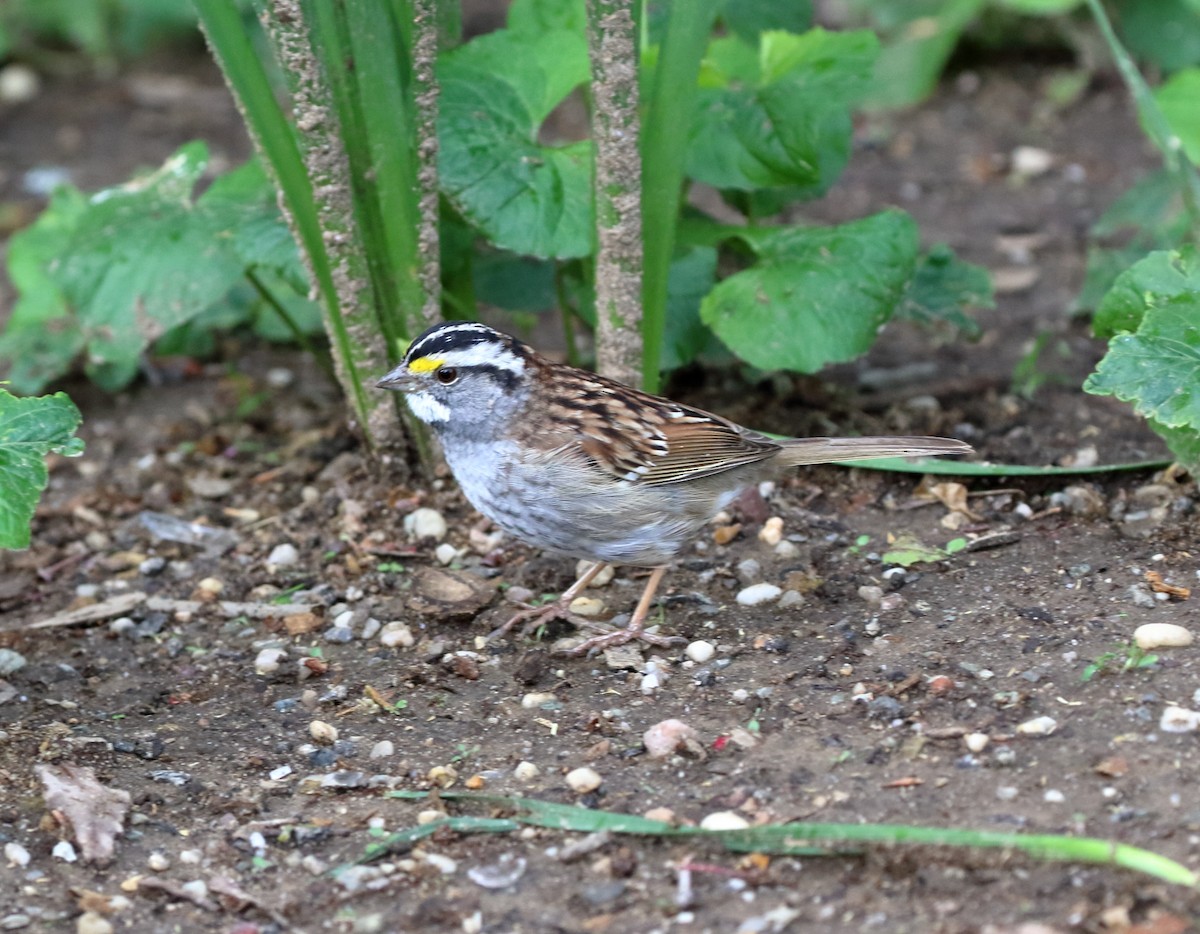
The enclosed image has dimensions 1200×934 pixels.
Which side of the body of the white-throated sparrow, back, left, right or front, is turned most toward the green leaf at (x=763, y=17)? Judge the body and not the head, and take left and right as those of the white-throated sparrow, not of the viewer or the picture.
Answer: right

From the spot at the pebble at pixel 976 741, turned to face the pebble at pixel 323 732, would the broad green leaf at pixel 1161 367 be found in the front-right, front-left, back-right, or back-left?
back-right

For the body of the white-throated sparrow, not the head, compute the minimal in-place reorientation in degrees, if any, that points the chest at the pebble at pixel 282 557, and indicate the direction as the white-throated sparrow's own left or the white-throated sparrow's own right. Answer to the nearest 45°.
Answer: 0° — it already faces it

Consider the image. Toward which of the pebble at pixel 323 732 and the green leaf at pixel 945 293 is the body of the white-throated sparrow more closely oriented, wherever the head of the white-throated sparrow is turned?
the pebble

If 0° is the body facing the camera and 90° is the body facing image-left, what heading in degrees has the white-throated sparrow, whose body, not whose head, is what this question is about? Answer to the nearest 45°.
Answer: approximately 90°

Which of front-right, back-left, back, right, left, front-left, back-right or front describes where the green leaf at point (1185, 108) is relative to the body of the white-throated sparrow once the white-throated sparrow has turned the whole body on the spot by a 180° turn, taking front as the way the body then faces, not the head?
front-left

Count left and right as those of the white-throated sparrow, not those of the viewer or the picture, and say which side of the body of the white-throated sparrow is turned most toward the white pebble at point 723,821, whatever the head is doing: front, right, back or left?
left

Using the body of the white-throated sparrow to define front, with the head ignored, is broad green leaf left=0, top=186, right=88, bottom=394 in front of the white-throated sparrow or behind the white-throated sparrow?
in front

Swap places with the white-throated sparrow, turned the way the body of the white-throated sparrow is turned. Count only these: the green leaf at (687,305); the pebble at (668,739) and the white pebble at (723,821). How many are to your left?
2

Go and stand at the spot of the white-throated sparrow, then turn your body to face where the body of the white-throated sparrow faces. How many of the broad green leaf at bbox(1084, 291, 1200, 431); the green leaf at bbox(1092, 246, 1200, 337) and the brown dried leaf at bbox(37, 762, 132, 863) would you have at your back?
2

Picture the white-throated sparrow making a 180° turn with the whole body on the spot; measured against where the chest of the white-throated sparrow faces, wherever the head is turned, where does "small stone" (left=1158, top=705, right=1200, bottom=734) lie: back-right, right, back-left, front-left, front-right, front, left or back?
front-right

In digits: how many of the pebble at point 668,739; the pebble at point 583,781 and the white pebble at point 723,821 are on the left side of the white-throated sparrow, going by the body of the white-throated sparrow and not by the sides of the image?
3

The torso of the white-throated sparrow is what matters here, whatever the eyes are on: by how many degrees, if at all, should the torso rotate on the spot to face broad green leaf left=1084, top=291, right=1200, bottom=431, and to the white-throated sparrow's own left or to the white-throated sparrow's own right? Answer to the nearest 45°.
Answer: approximately 180°

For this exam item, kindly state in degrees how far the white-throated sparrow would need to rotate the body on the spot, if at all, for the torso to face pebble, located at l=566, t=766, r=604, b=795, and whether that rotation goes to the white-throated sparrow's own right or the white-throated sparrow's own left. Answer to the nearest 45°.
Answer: approximately 90° to the white-throated sparrow's own left
